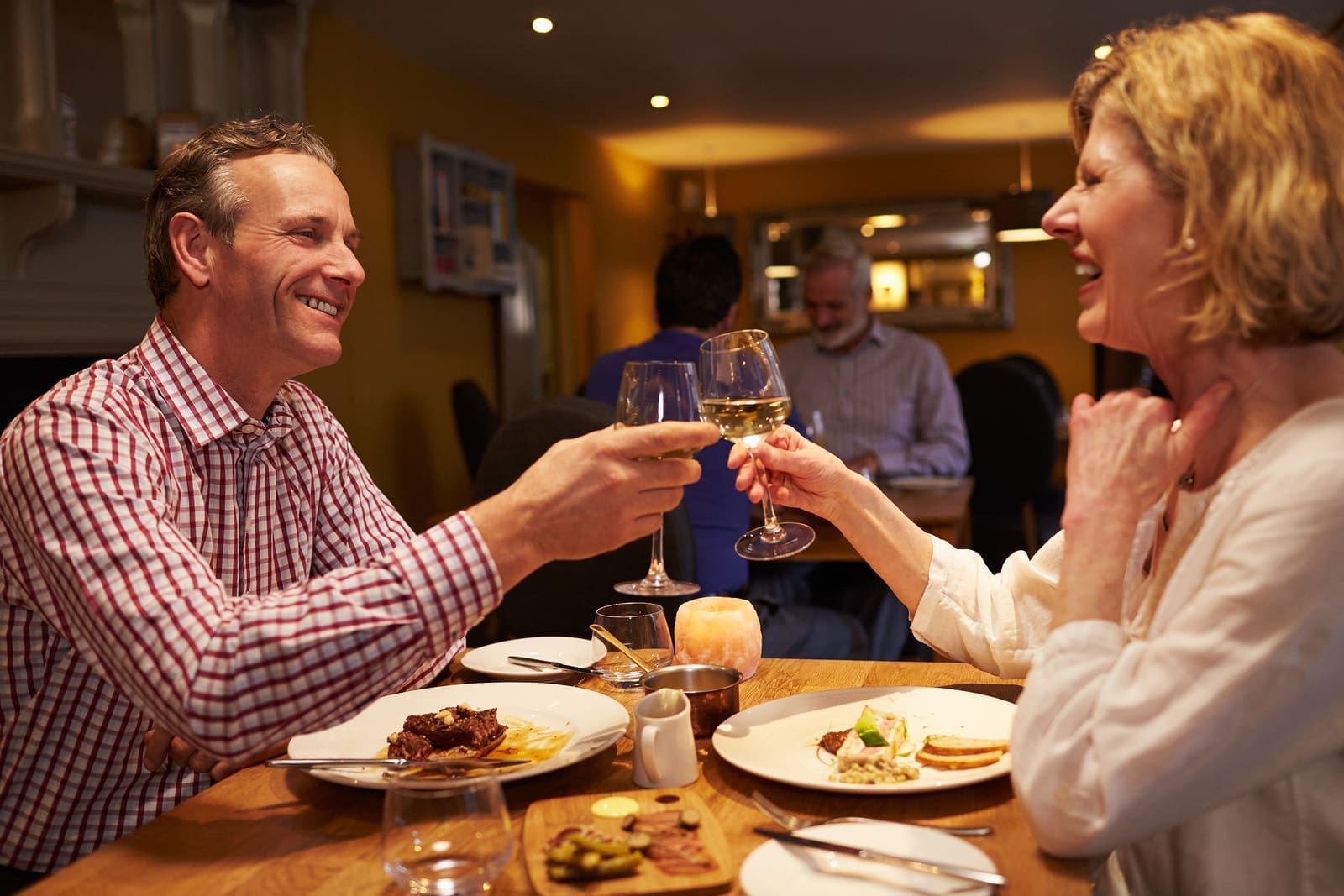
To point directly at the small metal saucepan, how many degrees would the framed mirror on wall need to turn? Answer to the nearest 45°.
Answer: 0° — it already faces it

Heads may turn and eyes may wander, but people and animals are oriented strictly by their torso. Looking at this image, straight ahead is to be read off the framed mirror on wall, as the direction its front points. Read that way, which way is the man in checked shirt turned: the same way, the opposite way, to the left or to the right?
to the left

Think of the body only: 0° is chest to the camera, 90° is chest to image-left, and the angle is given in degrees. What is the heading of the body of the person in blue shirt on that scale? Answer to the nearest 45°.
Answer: approximately 225°

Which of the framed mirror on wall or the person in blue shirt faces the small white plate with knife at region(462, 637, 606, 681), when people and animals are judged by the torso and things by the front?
the framed mirror on wall

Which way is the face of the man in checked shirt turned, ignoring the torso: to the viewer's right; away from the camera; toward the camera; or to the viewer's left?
to the viewer's right

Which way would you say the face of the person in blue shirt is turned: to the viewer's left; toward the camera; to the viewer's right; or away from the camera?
away from the camera

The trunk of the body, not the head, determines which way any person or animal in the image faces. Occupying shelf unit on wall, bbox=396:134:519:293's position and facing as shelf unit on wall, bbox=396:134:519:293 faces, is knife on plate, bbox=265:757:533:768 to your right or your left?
on your right

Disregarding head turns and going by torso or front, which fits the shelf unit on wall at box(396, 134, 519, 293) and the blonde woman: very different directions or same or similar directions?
very different directions

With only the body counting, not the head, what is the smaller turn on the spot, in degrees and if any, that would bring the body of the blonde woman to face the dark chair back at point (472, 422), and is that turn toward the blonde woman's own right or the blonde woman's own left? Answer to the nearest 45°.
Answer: approximately 45° to the blonde woman's own right

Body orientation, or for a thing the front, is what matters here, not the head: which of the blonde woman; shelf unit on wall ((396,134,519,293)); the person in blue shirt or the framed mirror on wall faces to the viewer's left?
the blonde woman

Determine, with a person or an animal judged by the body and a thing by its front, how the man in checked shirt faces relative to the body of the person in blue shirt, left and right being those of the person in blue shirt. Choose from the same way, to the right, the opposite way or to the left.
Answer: to the right

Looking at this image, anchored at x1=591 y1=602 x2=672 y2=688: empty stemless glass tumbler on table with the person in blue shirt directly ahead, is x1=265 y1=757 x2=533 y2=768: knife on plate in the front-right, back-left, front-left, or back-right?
back-left

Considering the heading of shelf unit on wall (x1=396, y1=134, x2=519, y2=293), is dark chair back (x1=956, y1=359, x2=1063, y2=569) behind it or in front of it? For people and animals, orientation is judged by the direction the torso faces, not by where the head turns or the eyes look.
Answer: in front

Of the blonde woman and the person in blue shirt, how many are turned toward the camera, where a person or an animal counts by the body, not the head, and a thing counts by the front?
0

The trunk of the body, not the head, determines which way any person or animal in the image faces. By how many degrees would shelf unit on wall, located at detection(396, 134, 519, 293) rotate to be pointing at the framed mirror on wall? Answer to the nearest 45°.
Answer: approximately 90° to its left

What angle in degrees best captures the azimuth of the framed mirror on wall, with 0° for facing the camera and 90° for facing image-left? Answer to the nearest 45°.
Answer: approximately 0°

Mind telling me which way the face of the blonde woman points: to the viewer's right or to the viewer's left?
to the viewer's left

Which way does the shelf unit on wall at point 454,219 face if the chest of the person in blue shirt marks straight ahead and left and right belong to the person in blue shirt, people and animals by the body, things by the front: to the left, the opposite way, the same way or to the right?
to the right
